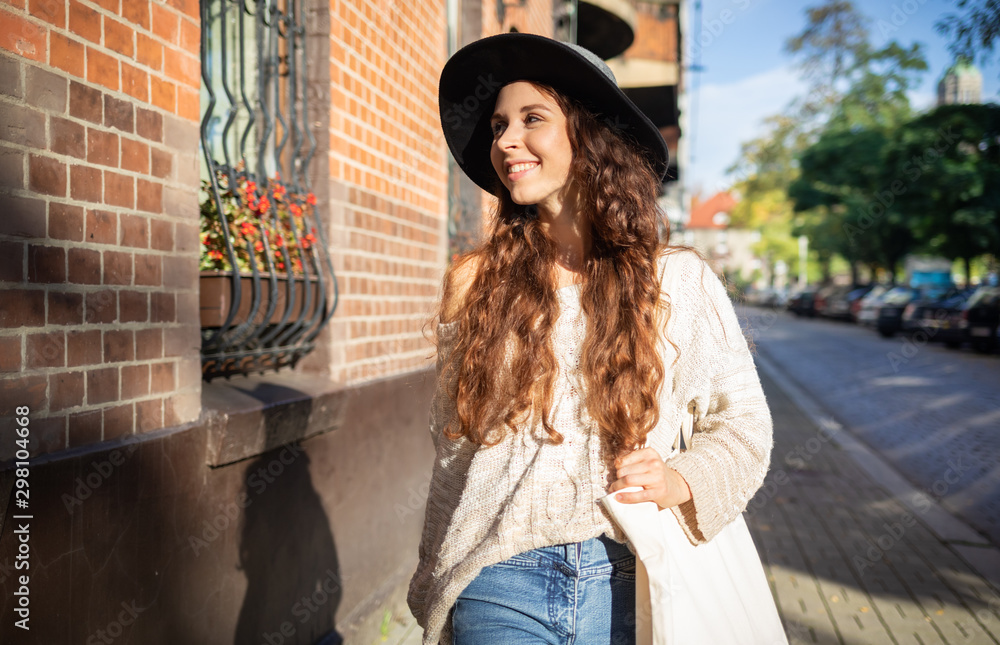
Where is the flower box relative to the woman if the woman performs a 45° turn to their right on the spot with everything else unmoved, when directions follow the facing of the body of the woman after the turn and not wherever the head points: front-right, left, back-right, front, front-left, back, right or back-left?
right

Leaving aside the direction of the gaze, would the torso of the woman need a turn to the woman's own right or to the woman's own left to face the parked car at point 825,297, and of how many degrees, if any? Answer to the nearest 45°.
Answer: approximately 180°

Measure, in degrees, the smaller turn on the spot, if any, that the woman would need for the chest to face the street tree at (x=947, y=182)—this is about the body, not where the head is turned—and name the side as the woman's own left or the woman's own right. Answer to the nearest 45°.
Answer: approximately 135° to the woman's own left

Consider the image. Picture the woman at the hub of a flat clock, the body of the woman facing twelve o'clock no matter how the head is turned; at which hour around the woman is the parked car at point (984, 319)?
The parked car is roughly at 7 o'clock from the woman.

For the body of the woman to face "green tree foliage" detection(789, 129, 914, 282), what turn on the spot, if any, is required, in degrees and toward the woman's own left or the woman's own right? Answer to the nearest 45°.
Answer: approximately 180°

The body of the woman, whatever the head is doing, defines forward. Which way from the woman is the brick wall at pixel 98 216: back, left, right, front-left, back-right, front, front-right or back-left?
right

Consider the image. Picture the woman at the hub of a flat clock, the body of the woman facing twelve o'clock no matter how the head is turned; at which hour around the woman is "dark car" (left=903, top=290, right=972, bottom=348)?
The dark car is roughly at 7 o'clock from the woman.

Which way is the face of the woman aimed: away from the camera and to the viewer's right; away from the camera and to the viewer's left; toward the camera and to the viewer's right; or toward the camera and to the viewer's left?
toward the camera and to the viewer's left

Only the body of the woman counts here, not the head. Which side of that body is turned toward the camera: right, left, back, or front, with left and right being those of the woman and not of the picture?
front

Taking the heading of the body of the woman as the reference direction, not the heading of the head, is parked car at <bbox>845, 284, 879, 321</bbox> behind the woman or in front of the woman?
behind

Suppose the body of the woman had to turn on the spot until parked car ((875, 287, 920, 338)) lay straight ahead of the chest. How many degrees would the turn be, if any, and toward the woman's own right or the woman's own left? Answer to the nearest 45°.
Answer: approximately 135° to the woman's own left
